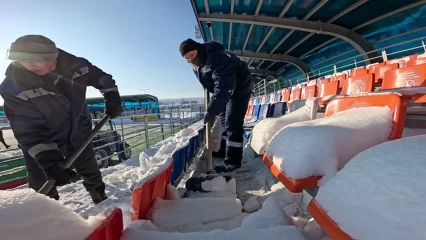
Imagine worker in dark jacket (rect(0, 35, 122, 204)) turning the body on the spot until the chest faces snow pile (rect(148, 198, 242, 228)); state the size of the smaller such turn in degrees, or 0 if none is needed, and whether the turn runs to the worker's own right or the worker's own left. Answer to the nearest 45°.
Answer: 0° — they already face it

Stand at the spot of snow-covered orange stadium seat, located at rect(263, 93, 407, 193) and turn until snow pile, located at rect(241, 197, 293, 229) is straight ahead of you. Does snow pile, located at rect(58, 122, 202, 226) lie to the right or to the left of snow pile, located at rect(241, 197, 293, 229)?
right

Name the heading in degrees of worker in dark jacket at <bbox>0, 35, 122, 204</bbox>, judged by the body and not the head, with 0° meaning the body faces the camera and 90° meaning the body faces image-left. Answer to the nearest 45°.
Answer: approximately 315°

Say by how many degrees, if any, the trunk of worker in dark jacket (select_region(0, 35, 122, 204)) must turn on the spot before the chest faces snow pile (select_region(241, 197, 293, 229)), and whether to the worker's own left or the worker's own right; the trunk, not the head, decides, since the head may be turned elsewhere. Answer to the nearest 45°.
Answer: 0° — they already face it
